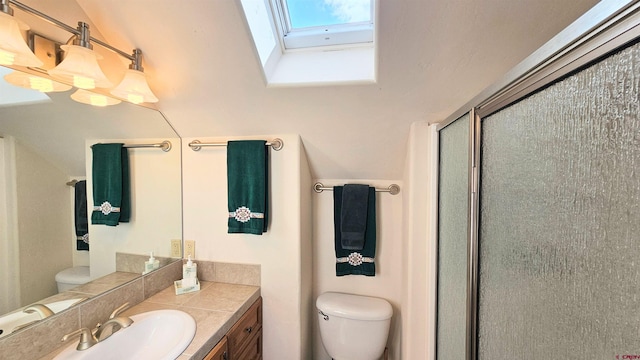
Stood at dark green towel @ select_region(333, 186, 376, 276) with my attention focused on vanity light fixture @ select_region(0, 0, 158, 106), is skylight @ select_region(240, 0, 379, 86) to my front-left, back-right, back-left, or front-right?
front-left

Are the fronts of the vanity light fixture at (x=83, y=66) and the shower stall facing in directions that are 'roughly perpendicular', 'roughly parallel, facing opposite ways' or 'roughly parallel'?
roughly parallel, facing opposite ways

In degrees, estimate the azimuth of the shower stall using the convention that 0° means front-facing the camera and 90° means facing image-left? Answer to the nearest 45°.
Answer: approximately 45°

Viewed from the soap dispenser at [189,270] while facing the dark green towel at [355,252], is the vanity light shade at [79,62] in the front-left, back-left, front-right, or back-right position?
back-right

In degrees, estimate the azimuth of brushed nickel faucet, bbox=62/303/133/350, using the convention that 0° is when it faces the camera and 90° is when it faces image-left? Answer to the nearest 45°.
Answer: approximately 315°

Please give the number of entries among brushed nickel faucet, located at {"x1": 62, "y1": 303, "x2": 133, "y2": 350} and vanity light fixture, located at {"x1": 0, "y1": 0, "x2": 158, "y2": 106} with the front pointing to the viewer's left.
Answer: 0

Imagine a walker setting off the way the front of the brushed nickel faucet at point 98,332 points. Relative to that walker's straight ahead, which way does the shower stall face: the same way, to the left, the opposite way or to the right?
the opposite way

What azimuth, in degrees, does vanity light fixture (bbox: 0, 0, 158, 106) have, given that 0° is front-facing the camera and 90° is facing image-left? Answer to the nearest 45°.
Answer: approximately 315°
